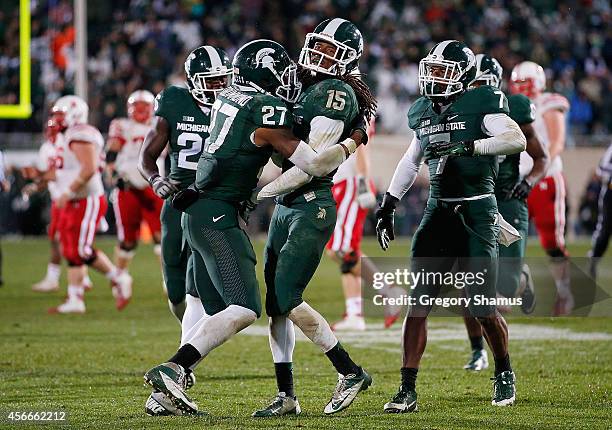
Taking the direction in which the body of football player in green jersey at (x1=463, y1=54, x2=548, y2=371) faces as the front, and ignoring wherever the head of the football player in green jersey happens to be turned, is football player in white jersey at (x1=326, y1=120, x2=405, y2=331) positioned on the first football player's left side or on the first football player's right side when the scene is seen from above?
on the first football player's right side

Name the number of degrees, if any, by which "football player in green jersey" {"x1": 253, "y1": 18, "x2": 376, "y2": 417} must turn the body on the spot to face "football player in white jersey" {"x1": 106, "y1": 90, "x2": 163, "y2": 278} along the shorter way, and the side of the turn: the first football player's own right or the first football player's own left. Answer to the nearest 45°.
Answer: approximately 135° to the first football player's own right

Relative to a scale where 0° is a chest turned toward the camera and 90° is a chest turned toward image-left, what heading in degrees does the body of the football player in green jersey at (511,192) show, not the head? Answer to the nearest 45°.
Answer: approximately 45°
